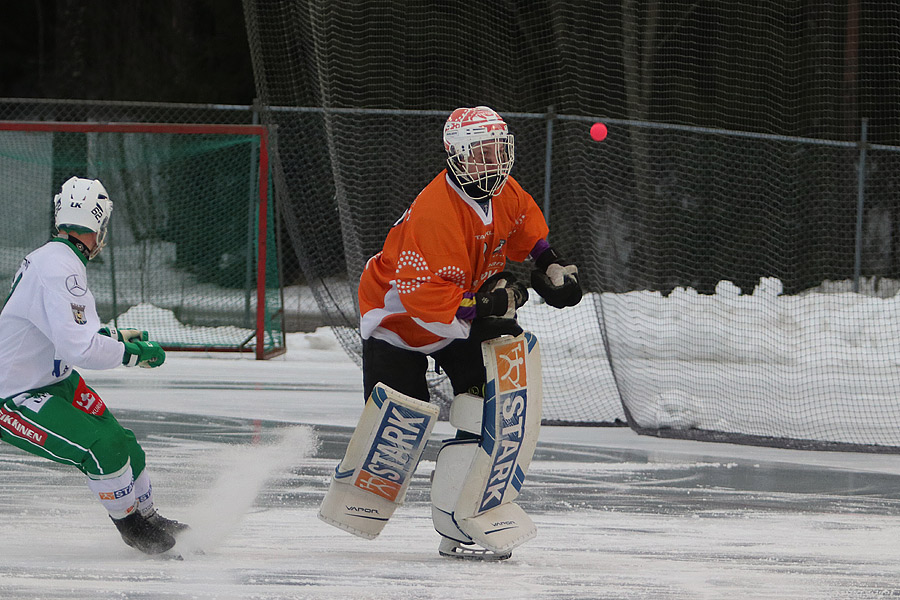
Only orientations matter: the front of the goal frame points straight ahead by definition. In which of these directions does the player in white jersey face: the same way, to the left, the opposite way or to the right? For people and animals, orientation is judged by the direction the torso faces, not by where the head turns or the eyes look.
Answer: to the left

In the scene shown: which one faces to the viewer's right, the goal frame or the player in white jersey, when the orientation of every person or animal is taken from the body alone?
the player in white jersey

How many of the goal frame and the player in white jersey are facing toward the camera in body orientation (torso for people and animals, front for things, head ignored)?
1

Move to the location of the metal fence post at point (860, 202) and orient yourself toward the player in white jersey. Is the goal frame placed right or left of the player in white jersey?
right

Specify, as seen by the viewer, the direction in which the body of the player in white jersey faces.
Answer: to the viewer's right

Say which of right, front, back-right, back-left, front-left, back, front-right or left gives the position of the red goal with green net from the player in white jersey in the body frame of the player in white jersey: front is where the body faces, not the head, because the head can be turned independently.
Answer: left

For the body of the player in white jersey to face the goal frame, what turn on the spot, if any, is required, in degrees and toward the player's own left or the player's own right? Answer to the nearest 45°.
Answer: approximately 90° to the player's own left

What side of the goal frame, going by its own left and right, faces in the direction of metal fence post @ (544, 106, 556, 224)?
left

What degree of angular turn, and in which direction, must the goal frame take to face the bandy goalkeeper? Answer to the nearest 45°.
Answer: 0° — it already faces them

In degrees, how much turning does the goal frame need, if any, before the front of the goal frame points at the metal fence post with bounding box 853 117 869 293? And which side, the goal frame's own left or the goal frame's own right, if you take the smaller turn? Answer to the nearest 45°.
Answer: approximately 90° to the goal frame's own left

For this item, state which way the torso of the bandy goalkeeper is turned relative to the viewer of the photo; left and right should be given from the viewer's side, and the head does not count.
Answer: facing the viewer and to the right of the viewer

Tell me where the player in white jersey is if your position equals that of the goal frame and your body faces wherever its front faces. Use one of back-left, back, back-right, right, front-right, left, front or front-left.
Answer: front

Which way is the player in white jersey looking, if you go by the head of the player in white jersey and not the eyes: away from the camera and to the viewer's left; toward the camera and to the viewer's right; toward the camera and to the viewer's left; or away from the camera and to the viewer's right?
away from the camera and to the viewer's right

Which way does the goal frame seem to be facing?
toward the camera

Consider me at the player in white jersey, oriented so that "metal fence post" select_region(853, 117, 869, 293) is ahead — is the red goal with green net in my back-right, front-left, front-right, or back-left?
front-left
